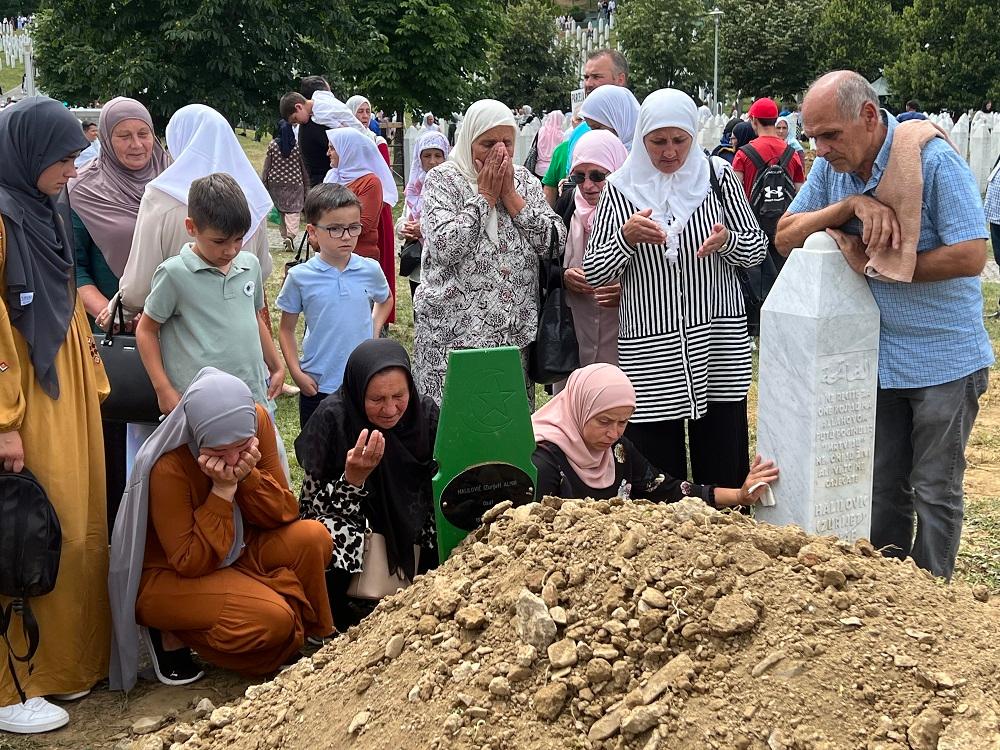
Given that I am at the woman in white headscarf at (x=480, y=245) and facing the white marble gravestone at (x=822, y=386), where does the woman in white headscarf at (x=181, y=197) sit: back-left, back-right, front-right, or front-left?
back-right

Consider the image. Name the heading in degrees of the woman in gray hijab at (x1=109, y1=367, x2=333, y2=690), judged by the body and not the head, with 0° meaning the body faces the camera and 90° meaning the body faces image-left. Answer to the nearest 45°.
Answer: approximately 315°

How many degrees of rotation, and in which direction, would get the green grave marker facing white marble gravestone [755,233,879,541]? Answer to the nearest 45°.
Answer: approximately 90° to its left

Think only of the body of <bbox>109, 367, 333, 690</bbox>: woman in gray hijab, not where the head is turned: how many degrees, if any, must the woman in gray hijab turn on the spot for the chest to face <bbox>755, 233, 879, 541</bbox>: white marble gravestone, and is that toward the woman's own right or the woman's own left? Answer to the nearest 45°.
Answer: approximately 45° to the woman's own left

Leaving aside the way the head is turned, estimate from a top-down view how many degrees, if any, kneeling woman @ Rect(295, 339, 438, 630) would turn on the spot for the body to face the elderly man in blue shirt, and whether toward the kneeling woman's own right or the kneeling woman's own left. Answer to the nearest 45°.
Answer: approximately 45° to the kneeling woman's own left

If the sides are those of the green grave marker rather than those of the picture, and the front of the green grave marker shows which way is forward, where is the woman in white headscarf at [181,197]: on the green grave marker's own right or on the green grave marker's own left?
on the green grave marker's own right

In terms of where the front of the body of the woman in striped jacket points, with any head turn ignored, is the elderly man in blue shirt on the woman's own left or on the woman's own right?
on the woman's own left

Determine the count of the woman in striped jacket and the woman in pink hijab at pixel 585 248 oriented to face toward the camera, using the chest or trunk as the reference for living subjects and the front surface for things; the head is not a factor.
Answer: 2

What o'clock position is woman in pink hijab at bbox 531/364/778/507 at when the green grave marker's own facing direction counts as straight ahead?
The woman in pink hijab is roughly at 8 o'clock from the green grave marker.

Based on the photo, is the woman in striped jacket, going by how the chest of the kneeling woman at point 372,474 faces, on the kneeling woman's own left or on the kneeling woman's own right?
on the kneeling woman's own left

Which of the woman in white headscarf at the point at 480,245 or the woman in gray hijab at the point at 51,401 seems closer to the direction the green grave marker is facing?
the woman in gray hijab

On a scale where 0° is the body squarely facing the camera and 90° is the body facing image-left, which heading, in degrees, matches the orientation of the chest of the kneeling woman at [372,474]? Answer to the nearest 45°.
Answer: approximately 315°
